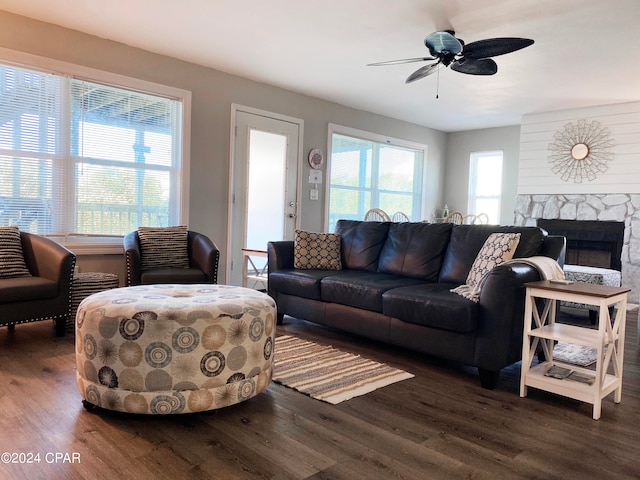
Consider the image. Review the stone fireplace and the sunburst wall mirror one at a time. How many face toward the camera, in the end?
2

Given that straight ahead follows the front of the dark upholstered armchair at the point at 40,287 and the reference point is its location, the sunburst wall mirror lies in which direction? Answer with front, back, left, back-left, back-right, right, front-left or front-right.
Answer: front-left

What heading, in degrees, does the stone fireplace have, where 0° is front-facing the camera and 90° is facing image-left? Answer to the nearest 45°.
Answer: approximately 0°

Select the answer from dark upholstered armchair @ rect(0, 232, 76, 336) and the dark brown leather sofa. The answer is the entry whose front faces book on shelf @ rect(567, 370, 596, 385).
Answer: the dark upholstered armchair

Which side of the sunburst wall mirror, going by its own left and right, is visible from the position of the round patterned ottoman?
front

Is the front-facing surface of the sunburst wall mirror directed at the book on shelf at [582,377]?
yes

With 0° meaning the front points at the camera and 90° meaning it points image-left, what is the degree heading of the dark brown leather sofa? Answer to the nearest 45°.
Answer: approximately 45°

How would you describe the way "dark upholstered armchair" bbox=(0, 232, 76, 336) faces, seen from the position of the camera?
facing the viewer and to the right of the viewer

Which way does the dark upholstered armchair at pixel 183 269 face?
toward the camera

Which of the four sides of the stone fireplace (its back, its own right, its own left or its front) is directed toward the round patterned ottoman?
front

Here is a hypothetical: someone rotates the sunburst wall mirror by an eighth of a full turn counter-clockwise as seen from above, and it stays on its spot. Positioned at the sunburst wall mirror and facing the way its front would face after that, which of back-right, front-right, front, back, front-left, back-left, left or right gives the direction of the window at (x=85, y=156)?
right
